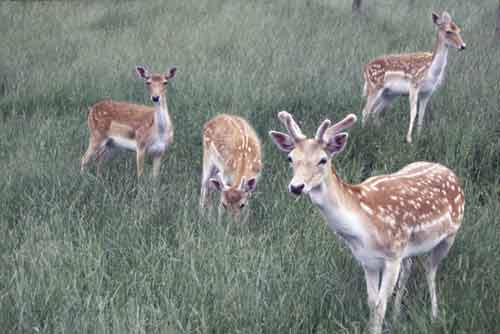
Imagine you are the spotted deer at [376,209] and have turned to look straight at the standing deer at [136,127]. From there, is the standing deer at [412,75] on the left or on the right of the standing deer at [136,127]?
right

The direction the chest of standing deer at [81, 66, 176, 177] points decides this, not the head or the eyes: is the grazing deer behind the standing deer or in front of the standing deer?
in front

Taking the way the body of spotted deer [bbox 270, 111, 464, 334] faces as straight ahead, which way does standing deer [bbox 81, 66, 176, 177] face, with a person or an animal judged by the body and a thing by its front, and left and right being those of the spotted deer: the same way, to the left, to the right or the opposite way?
to the left

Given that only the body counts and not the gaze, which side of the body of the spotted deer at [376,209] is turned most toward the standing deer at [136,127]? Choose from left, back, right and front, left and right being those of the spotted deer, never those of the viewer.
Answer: right

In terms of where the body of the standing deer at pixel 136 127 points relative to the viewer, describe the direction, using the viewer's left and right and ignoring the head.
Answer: facing the viewer and to the right of the viewer

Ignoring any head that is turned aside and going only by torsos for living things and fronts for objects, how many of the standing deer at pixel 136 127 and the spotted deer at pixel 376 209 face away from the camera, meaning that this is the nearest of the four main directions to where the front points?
0

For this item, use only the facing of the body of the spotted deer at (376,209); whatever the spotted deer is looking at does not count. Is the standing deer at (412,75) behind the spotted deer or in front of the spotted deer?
behind

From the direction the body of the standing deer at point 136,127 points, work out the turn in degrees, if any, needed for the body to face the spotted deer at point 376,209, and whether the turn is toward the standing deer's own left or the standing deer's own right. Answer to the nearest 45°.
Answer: approximately 45° to the standing deer's own right

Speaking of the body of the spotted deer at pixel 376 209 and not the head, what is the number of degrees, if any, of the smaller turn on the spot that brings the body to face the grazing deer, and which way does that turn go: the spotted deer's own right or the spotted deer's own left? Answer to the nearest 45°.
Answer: approximately 90° to the spotted deer's own right

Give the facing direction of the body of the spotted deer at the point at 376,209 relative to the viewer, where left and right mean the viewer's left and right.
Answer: facing the viewer and to the left of the viewer

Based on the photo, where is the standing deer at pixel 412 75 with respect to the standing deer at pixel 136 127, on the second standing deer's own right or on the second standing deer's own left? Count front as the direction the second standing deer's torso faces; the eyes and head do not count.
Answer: on the second standing deer's own left
